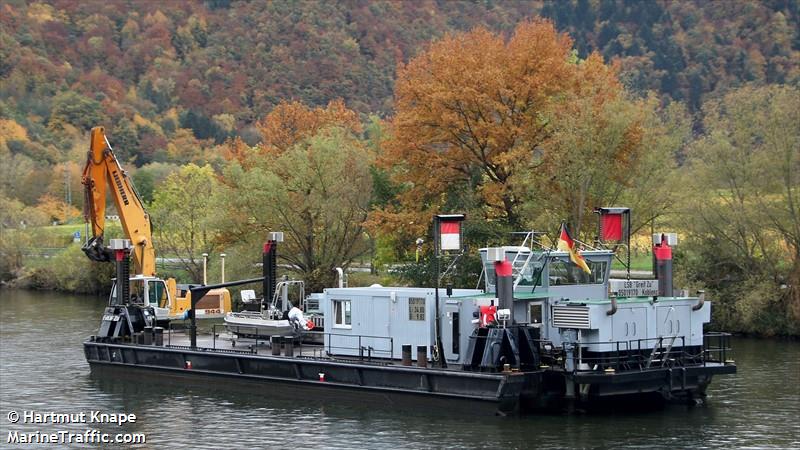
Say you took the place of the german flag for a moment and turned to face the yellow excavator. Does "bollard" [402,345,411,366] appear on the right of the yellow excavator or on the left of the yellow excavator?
left

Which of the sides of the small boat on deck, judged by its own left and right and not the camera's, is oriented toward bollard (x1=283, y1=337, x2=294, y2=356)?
left

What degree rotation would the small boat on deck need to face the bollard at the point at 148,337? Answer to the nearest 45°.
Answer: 0° — it already faces it

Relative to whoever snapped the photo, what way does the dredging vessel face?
facing away from the viewer and to the left of the viewer

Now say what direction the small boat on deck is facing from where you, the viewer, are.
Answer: facing to the left of the viewer

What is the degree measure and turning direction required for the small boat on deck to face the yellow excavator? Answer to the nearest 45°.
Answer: approximately 45° to its right
